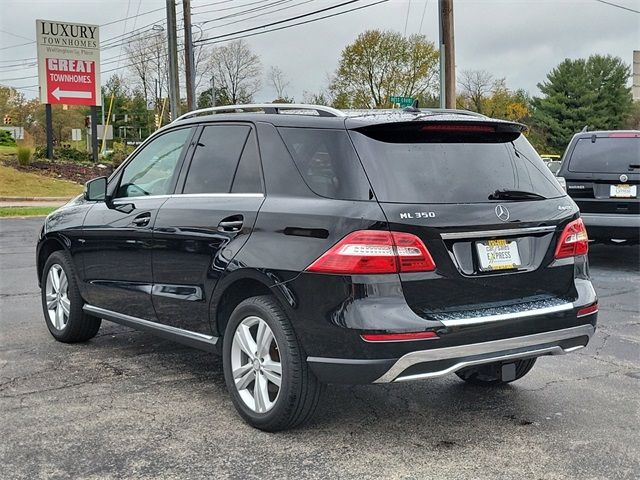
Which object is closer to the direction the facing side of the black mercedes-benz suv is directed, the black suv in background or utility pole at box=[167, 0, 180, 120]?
the utility pole

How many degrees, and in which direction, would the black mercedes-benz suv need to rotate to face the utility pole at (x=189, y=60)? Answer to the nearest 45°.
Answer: approximately 45° to its right

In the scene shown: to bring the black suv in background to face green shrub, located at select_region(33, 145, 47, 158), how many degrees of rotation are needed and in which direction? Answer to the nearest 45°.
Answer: approximately 45° to its left

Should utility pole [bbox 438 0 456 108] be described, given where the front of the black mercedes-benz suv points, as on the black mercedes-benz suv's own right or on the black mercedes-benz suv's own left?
on the black mercedes-benz suv's own right

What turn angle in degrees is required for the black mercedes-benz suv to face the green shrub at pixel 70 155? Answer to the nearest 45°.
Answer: approximately 45° to its right

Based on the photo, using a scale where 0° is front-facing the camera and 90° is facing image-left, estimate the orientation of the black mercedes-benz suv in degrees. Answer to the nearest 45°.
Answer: approximately 135°

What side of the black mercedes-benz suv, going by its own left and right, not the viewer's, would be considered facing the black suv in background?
right

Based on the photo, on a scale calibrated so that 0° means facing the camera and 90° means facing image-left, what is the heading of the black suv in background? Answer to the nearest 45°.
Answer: approximately 180°
